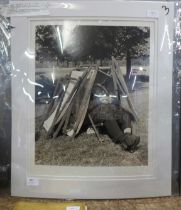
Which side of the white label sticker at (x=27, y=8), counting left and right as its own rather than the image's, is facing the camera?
front

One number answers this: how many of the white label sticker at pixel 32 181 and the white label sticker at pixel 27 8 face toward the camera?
2

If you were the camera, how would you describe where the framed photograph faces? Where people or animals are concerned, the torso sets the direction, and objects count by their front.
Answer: facing the viewer
